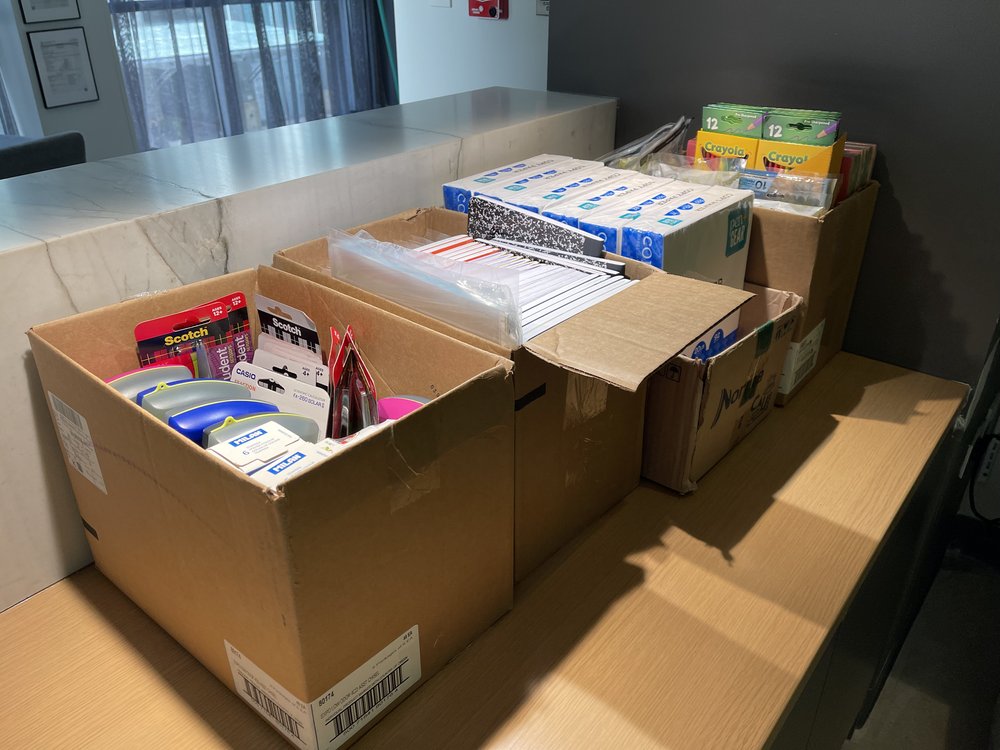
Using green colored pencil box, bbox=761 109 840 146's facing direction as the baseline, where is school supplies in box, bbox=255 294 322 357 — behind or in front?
in front

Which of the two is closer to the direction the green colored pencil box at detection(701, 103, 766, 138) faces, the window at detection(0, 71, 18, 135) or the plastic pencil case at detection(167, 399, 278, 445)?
the plastic pencil case

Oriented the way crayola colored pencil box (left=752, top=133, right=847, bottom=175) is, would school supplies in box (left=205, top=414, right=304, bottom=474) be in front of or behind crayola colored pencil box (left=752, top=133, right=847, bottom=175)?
in front

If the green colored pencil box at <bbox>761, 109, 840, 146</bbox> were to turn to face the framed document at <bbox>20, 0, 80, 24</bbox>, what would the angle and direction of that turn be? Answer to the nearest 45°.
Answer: approximately 135° to its right

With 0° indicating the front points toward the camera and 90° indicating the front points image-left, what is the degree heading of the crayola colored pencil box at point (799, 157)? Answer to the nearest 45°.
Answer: approximately 0°

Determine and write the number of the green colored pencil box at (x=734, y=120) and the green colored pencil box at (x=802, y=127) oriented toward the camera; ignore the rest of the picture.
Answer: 2

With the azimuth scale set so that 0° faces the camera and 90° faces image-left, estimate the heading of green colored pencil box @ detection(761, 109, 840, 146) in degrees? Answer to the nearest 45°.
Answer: approximately 0°

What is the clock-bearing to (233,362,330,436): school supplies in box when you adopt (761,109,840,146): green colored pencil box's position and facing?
The school supplies in box is roughly at 1 o'clock from the green colored pencil box.
